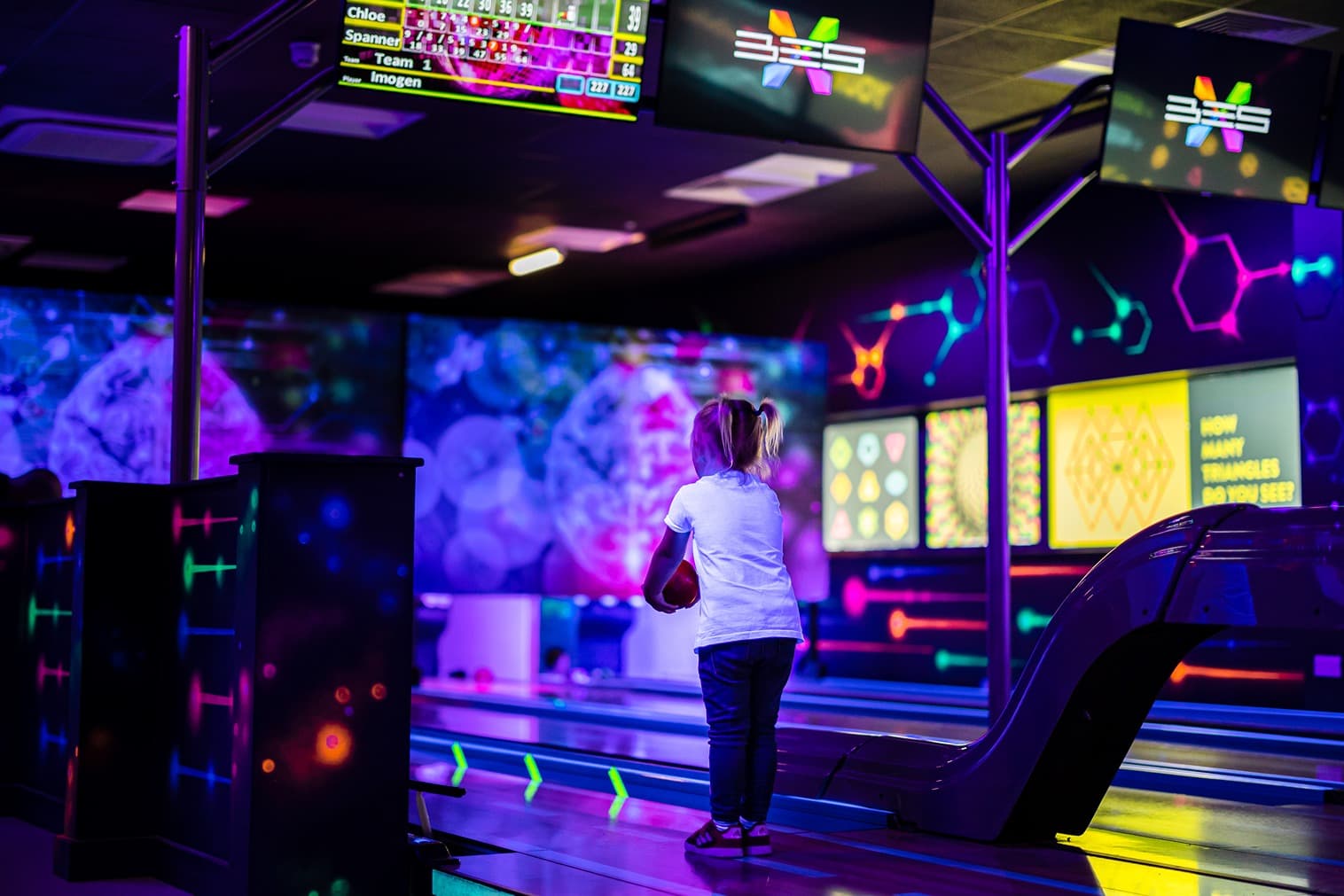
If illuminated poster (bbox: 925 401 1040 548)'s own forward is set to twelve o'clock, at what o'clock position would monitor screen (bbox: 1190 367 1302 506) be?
The monitor screen is roughly at 9 o'clock from the illuminated poster.

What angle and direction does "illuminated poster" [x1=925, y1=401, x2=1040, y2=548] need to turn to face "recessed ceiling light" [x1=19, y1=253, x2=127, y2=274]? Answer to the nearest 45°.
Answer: approximately 45° to its right

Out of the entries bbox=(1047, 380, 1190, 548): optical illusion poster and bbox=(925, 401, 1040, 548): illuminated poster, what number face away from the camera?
0

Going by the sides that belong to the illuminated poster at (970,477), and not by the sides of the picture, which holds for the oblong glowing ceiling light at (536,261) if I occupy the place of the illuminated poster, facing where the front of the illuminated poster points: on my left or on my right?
on my right

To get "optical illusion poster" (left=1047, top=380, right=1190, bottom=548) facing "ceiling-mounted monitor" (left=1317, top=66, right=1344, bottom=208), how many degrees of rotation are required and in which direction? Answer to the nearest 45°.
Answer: approximately 45° to its left

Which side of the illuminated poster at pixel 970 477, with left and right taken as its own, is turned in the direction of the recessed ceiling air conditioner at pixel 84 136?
front

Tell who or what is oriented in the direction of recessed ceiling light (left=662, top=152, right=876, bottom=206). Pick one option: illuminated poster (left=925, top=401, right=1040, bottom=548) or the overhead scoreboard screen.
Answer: the illuminated poster

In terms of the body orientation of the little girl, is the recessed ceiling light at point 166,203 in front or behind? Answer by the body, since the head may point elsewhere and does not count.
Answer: in front

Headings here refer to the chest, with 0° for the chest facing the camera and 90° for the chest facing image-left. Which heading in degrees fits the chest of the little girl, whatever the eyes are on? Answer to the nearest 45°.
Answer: approximately 135°

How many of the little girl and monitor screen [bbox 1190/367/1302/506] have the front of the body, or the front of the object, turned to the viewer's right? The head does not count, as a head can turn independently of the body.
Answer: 0

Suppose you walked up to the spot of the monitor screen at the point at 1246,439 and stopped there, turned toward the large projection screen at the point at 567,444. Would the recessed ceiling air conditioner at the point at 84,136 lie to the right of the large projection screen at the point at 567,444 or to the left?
left

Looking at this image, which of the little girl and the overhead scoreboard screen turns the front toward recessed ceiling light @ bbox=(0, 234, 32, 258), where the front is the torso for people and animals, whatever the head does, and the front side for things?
the little girl

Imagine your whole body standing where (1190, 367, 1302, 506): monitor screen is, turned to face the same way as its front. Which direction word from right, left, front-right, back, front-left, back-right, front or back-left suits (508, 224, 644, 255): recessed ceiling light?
front-right

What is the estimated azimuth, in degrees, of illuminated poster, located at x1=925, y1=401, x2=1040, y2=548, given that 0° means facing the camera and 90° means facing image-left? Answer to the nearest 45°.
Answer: approximately 45°
